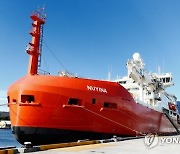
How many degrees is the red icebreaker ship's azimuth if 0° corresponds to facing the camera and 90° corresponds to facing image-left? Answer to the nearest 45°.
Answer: approximately 45°
